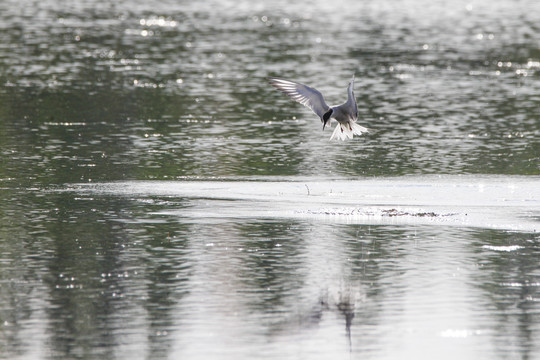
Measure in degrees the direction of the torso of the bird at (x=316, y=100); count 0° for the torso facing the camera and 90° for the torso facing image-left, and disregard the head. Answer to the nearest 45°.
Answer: approximately 45°
